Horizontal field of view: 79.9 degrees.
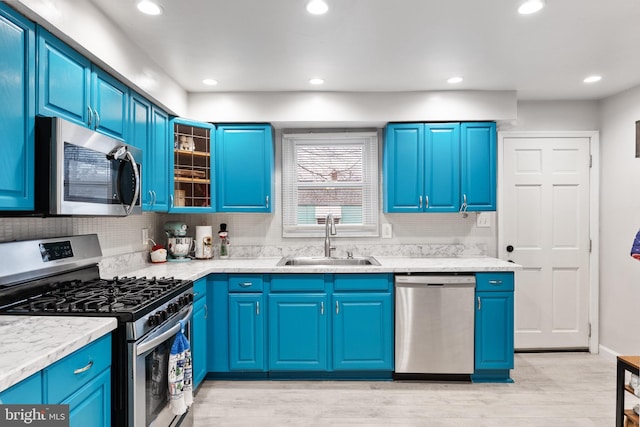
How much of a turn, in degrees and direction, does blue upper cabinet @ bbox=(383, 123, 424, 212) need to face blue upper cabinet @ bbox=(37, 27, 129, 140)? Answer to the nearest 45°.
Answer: approximately 45° to its right

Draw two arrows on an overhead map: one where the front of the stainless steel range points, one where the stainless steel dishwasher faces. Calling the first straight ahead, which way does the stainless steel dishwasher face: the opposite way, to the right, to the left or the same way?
to the right

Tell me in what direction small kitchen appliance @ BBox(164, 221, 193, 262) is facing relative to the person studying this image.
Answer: facing the viewer and to the right of the viewer

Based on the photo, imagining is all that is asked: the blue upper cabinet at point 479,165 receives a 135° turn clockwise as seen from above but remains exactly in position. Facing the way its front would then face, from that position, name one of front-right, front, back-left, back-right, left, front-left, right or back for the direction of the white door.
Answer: right

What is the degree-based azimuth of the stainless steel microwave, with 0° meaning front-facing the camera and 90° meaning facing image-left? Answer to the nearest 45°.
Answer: approximately 315°

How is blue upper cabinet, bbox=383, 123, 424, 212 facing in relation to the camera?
toward the camera

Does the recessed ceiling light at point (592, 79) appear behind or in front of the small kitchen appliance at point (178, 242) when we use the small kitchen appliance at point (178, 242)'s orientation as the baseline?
in front

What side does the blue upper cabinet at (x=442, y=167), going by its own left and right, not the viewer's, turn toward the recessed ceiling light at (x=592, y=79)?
left

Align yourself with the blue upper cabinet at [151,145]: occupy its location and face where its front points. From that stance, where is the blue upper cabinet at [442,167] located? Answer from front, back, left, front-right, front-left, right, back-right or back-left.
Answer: front-left

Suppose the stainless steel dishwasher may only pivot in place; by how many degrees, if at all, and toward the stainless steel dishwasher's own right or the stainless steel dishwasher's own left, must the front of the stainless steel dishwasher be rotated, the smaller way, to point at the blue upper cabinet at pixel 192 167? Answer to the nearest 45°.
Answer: approximately 90° to the stainless steel dishwasher's own right

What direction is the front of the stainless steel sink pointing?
toward the camera

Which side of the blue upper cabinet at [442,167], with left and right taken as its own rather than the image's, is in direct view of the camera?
front

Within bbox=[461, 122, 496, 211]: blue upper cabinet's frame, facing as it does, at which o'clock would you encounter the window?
The window is roughly at 3 o'clock from the blue upper cabinet.
